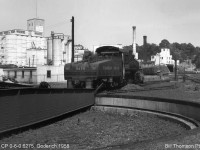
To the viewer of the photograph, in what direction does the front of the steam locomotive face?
facing away from the viewer and to the right of the viewer
